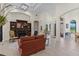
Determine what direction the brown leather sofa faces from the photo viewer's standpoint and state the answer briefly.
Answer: facing away from the viewer and to the left of the viewer
